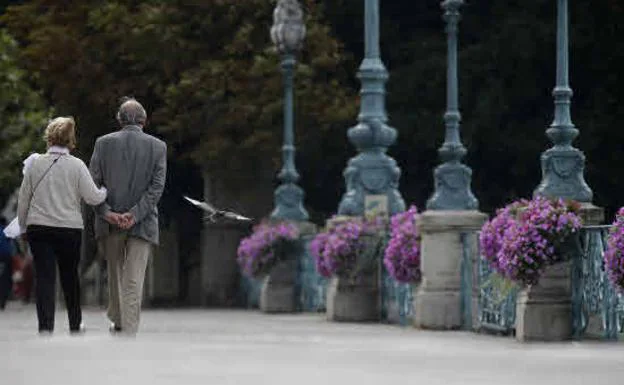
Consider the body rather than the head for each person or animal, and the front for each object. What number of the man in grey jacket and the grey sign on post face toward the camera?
1

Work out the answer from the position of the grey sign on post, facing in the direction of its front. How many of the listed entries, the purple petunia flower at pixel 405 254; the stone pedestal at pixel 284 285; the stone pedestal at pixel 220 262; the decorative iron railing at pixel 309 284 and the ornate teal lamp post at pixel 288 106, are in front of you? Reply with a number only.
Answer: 1

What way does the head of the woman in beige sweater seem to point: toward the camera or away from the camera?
away from the camera

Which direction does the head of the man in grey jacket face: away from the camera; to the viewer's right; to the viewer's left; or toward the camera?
away from the camera

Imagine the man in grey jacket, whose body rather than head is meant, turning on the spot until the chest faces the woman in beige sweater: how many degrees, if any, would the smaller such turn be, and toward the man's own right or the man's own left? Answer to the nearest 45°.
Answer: approximately 90° to the man's own left

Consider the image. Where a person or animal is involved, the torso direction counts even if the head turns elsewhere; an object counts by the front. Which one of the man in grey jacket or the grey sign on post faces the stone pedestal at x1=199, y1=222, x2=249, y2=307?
the man in grey jacket

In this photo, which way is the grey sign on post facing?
toward the camera

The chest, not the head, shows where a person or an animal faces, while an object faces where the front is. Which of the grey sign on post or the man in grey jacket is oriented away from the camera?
the man in grey jacket

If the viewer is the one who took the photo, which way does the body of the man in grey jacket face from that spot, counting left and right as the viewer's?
facing away from the viewer

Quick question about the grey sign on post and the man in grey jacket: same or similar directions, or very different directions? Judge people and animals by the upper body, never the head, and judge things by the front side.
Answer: very different directions
